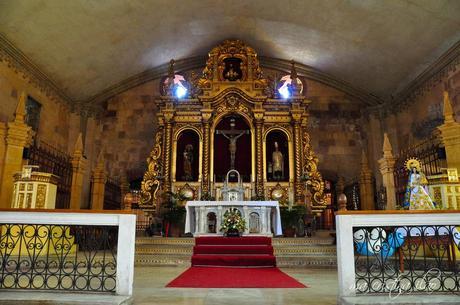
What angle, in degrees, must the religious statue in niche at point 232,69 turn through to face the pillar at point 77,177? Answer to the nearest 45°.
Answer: approximately 90° to its right

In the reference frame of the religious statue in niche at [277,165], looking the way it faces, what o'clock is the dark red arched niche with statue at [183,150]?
The dark red arched niche with statue is roughly at 3 o'clock from the religious statue in niche.

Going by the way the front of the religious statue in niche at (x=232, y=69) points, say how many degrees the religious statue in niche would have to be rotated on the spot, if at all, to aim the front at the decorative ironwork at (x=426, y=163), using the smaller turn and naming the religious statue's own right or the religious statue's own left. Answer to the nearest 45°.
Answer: approximately 45° to the religious statue's own left

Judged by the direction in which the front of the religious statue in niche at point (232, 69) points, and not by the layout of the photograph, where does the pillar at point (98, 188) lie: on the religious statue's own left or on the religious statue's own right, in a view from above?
on the religious statue's own right

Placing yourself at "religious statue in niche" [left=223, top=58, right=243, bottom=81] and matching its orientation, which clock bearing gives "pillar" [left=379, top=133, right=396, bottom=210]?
The pillar is roughly at 10 o'clock from the religious statue in niche.

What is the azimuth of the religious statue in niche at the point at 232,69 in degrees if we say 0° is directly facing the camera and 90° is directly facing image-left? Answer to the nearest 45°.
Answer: approximately 0°

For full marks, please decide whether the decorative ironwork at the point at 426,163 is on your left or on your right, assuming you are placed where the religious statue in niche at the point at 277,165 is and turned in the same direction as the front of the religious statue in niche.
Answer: on your left

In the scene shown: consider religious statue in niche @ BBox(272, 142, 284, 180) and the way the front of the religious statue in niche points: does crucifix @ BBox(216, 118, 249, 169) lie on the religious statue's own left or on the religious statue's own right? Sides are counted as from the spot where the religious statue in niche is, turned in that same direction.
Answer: on the religious statue's own right

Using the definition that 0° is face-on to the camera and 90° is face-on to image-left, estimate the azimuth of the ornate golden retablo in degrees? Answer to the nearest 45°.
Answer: approximately 0°

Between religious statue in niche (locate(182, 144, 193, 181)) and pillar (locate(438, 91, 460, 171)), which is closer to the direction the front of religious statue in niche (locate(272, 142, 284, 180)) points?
the pillar
